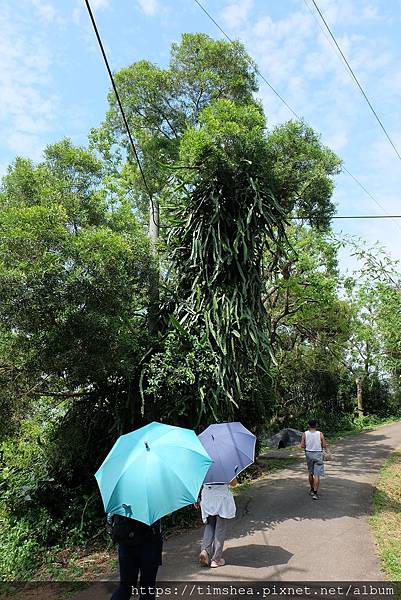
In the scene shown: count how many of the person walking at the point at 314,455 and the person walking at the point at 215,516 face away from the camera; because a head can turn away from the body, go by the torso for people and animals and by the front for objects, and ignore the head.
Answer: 2

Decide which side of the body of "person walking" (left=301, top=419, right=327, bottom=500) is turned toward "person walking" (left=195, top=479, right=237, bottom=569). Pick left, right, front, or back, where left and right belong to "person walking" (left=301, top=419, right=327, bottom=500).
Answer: back

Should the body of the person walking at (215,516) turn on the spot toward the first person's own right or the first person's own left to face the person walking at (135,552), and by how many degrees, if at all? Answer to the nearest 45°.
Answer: approximately 135° to the first person's own left

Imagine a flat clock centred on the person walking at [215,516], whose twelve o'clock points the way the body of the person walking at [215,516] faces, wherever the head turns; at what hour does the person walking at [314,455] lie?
the person walking at [314,455] is roughly at 1 o'clock from the person walking at [215,516].

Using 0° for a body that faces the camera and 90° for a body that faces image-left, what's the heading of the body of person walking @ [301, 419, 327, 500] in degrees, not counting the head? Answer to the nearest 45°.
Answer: approximately 180°

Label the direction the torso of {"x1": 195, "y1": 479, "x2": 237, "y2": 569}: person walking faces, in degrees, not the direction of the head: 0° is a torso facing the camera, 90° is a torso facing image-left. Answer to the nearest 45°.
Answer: approximately 180°
